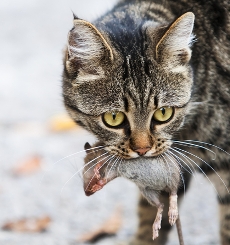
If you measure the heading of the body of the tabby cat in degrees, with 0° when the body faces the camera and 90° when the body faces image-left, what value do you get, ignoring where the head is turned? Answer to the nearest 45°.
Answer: approximately 45°

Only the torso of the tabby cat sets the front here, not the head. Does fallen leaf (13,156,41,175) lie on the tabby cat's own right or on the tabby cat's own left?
on the tabby cat's own right

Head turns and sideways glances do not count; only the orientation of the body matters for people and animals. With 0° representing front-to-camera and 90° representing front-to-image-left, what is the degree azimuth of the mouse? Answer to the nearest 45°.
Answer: approximately 90°

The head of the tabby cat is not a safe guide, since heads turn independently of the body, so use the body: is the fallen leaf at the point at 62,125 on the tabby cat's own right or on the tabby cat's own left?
on the tabby cat's own right
